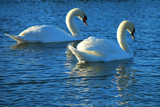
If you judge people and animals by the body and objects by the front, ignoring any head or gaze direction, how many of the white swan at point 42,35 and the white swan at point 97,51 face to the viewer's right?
2

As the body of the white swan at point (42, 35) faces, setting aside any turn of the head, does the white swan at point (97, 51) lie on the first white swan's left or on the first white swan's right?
on the first white swan's right

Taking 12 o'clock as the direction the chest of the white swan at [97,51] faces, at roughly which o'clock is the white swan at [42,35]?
the white swan at [42,35] is roughly at 8 o'clock from the white swan at [97,51].

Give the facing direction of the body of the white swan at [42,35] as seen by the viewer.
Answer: to the viewer's right

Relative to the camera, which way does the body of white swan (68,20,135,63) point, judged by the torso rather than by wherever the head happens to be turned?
to the viewer's right
